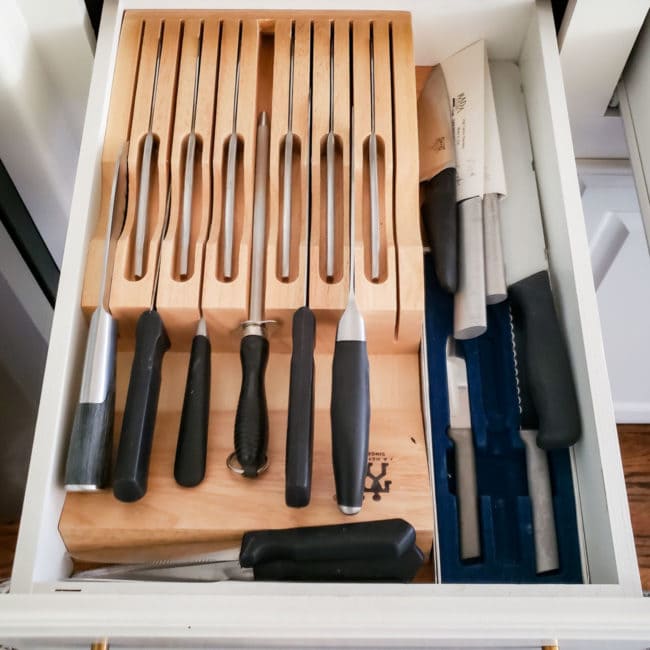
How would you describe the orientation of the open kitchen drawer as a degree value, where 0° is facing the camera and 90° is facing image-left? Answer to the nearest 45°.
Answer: approximately 0°
